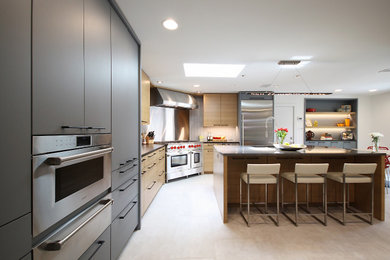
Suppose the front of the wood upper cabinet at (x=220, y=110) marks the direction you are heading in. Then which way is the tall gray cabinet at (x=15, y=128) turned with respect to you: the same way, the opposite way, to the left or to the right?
to the left

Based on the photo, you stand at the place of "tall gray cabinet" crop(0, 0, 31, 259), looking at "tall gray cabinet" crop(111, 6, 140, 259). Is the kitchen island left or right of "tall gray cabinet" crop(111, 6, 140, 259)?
right

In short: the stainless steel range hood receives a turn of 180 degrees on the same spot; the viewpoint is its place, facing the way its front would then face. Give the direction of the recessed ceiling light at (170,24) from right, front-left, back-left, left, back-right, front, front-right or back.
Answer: back-left

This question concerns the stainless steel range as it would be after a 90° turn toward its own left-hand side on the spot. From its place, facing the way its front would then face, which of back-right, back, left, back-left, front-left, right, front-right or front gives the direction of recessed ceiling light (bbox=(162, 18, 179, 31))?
back-right

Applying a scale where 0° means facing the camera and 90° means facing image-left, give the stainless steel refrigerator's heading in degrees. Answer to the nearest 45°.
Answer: approximately 0°

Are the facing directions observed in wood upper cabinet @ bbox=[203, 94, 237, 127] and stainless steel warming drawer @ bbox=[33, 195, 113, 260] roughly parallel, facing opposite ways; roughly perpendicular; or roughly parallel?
roughly perpendicular

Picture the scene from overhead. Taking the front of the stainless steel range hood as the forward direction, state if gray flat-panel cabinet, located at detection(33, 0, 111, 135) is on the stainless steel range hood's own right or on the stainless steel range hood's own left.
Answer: on the stainless steel range hood's own right

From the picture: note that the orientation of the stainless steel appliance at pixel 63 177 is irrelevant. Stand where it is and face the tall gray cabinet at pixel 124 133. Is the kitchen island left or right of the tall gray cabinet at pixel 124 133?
right

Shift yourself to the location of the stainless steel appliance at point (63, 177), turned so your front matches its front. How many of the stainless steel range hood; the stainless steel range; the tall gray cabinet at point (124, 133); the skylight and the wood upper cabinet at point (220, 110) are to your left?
5

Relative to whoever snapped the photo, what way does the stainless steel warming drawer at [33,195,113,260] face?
facing the viewer and to the right of the viewer

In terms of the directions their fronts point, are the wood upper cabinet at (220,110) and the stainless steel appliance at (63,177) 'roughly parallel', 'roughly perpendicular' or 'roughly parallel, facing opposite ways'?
roughly perpendicular

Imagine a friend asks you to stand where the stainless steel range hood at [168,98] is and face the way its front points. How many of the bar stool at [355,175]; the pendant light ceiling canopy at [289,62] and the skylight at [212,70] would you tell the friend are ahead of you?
3

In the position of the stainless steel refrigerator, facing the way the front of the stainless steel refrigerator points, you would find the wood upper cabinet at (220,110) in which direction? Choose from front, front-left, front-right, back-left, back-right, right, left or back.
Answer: right
